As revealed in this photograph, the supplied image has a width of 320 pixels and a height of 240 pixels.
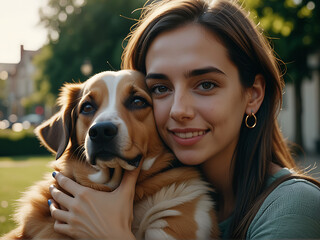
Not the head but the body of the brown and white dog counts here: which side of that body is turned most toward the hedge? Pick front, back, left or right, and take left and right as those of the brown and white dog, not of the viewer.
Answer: back

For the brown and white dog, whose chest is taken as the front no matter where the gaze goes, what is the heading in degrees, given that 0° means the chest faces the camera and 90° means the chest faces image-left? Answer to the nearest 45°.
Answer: approximately 0°

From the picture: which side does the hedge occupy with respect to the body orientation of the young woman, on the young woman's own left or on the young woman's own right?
on the young woman's own right

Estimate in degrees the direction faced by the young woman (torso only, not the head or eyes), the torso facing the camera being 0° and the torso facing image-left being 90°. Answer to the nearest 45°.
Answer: approximately 45°
